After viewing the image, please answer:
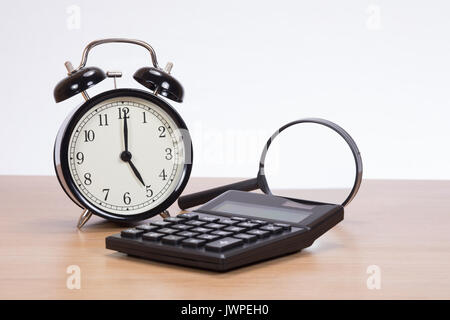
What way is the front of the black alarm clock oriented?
toward the camera

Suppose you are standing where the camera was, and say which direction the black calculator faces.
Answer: facing the viewer and to the left of the viewer
